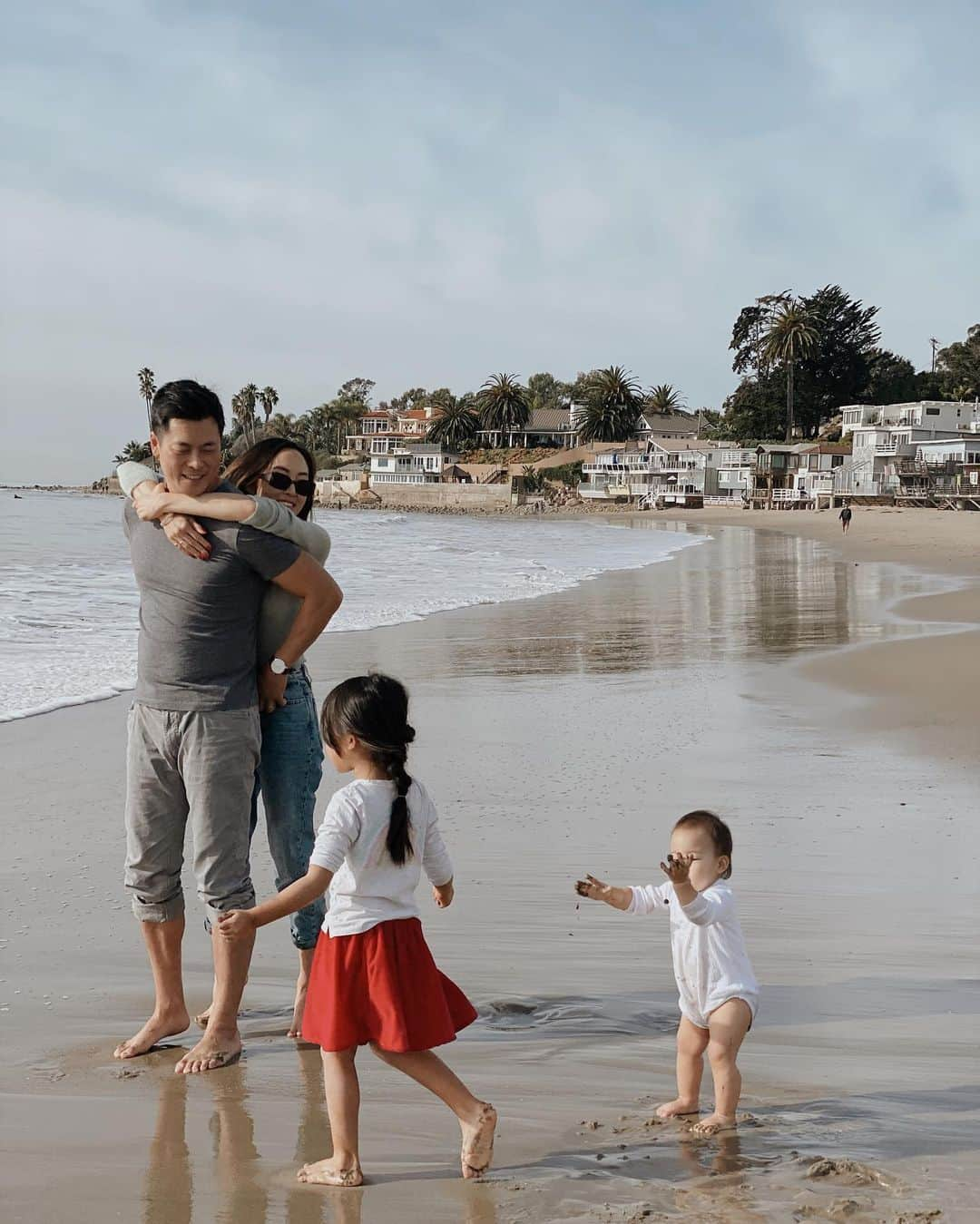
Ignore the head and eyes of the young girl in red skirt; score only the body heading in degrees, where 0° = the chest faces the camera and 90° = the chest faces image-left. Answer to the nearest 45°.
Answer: approximately 135°

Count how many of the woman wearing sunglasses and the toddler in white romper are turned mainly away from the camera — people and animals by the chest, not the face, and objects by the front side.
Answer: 0

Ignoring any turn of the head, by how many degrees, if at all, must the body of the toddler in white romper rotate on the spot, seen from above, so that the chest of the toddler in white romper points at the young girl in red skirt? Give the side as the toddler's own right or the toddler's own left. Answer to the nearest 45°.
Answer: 0° — they already face them

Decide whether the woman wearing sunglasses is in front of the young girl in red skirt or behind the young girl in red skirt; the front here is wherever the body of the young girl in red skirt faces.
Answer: in front

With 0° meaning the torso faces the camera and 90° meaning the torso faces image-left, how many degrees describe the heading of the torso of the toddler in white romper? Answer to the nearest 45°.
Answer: approximately 45°

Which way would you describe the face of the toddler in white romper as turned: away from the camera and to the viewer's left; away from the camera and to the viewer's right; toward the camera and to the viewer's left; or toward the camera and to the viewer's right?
toward the camera and to the viewer's left

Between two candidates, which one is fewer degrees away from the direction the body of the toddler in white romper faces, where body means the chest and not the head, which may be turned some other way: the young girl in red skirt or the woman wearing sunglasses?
the young girl in red skirt

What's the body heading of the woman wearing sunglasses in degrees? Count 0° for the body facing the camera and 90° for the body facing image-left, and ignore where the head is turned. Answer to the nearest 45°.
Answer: approximately 45°

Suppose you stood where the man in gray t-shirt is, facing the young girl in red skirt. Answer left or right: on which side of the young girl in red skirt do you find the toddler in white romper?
left

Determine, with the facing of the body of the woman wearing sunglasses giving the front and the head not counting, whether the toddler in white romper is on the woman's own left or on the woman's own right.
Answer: on the woman's own left

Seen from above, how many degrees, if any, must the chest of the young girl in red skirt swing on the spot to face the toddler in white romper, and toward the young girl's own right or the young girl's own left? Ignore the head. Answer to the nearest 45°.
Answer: approximately 135° to the young girl's own right
